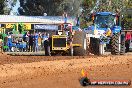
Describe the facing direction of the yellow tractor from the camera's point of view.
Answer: facing the viewer and to the left of the viewer

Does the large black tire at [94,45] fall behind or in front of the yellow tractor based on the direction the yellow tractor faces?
behind
